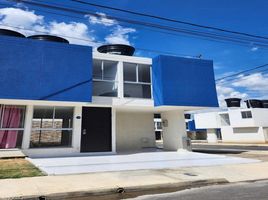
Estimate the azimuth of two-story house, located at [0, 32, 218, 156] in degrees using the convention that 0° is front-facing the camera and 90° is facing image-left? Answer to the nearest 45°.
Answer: approximately 0°

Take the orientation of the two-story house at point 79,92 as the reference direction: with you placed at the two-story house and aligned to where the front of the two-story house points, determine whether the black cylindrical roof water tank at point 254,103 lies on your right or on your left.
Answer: on your left

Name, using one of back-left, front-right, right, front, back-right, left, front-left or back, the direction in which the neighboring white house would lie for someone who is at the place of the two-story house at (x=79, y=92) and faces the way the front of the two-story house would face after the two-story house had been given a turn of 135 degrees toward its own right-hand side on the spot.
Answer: right

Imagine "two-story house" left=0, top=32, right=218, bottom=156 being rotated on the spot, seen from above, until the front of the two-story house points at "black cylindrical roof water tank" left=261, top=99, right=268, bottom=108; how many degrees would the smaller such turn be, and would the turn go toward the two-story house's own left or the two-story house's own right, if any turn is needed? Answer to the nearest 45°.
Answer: approximately 135° to the two-story house's own left
